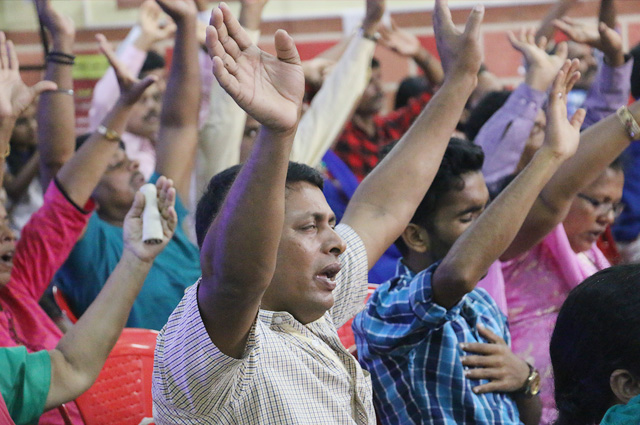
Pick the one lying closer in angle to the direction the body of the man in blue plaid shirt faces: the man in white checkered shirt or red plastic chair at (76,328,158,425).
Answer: the man in white checkered shirt

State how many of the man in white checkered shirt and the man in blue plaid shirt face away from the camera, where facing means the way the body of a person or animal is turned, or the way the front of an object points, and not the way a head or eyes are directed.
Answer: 0

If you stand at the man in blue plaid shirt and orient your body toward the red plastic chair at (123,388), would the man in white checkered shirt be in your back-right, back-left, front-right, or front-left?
front-left

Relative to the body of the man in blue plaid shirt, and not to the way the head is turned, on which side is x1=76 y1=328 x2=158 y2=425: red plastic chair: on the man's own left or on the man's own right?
on the man's own right

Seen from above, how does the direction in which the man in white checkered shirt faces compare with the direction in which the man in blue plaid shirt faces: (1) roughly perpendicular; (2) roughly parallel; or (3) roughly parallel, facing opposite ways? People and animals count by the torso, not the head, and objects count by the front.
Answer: roughly parallel

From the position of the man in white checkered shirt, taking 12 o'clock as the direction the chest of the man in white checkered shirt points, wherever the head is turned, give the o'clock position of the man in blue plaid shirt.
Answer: The man in blue plaid shirt is roughly at 9 o'clock from the man in white checkered shirt.

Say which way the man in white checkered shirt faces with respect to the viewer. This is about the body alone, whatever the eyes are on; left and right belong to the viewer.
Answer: facing the viewer and to the right of the viewer

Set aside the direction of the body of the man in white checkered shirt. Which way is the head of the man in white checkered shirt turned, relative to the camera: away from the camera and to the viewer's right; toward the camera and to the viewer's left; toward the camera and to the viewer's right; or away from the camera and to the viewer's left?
toward the camera and to the viewer's right
